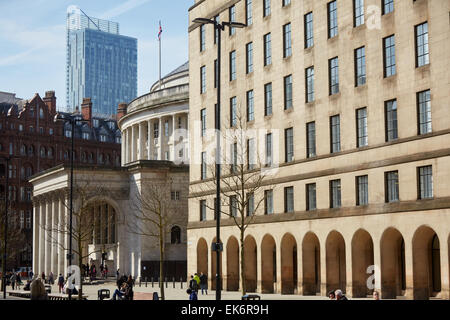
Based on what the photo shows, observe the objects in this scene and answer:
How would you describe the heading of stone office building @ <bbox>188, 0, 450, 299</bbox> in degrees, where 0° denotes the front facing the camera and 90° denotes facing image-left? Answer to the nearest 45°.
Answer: approximately 45°
